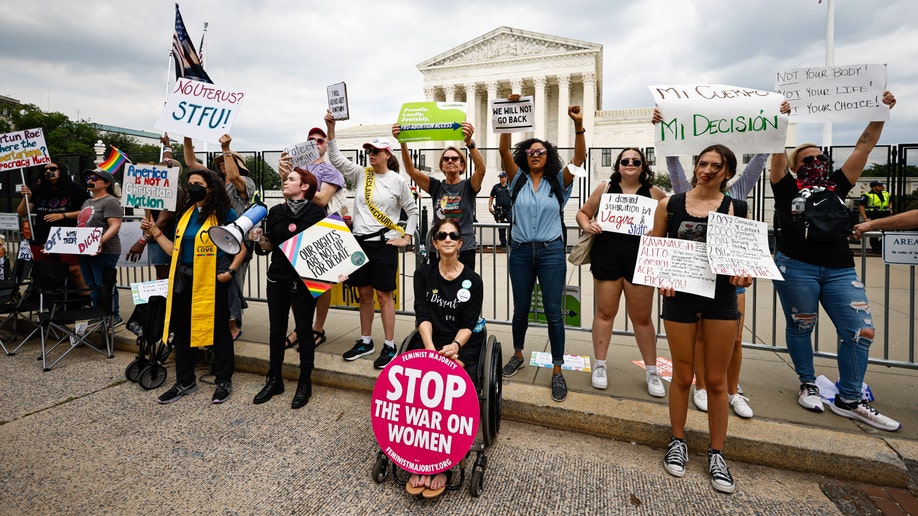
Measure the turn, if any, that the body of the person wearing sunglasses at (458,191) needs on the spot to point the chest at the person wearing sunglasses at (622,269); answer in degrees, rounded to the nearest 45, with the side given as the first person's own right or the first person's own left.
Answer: approximately 45° to the first person's own left

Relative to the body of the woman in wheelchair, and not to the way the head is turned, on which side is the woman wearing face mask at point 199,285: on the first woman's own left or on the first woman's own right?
on the first woman's own right

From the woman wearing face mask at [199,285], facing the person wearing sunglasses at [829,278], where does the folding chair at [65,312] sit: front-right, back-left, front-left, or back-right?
back-left

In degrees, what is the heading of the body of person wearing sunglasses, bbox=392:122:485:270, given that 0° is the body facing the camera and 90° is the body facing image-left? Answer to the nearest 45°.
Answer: approximately 0°

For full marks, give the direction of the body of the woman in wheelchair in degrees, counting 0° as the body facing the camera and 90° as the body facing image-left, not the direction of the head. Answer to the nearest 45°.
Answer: approximately 0°

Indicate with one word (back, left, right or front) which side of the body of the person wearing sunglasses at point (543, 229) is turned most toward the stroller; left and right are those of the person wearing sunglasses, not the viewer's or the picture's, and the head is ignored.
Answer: right
